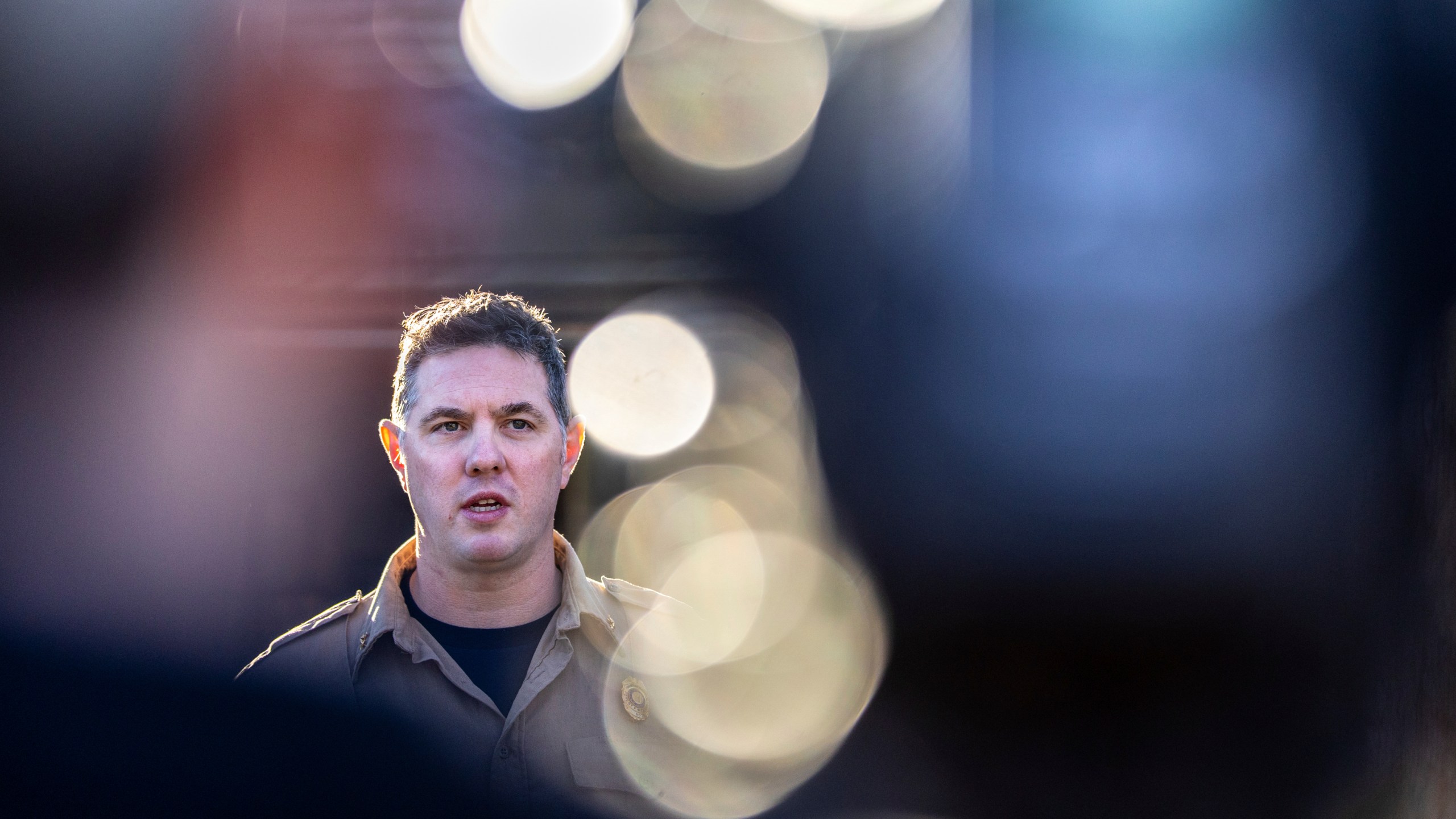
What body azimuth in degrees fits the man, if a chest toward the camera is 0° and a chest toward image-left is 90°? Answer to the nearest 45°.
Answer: approximately 0°
